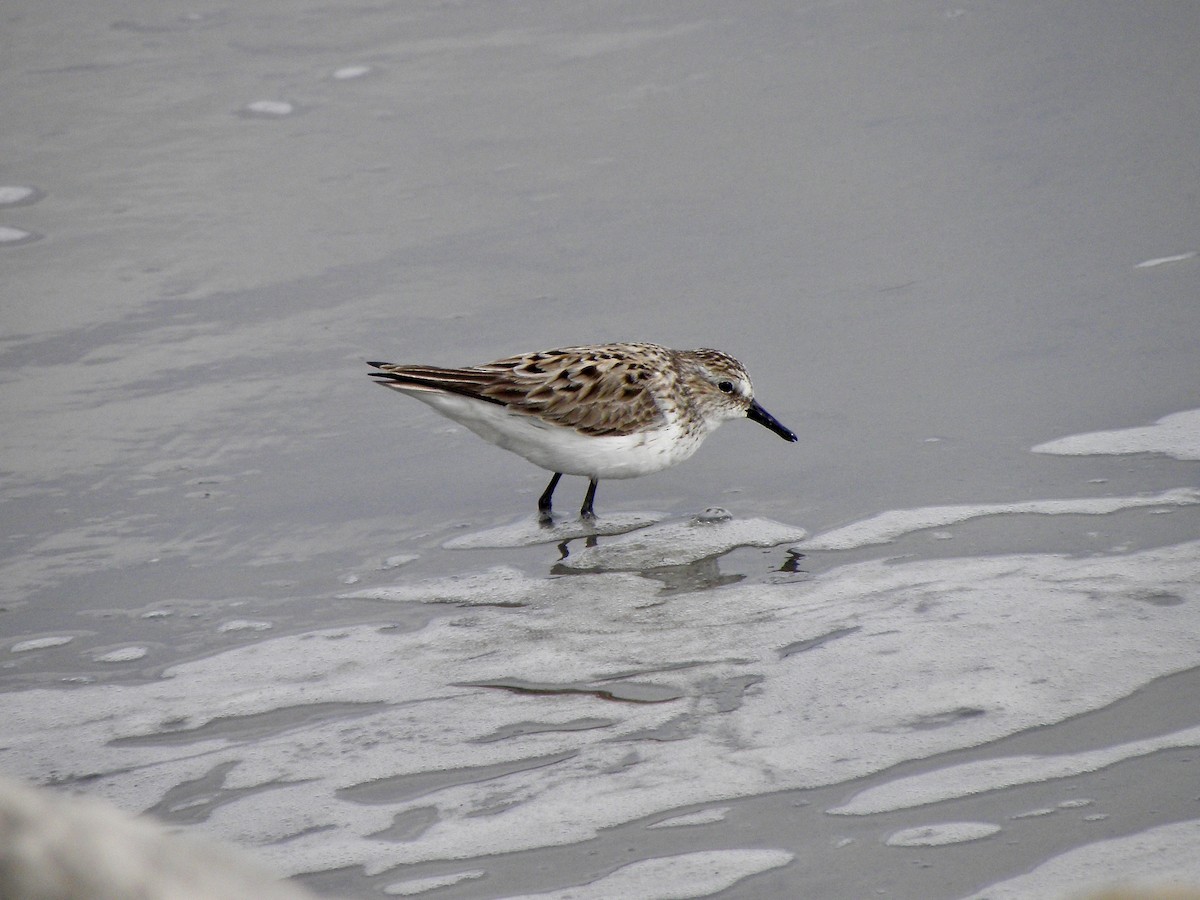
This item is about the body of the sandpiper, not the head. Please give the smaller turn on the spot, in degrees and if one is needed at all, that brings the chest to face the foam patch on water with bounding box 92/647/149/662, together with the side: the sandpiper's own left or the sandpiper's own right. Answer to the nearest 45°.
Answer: approximately 135° to the sandpiper's own right

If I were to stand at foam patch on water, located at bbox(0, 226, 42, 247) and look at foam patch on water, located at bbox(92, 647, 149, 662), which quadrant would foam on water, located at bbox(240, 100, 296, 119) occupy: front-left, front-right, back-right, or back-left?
back-left

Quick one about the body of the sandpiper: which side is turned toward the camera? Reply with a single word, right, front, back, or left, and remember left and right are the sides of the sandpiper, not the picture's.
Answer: right

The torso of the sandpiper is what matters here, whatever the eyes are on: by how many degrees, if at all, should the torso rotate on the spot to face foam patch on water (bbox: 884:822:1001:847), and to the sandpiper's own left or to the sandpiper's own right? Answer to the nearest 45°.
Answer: approximately 90° to the sandpiper's own right

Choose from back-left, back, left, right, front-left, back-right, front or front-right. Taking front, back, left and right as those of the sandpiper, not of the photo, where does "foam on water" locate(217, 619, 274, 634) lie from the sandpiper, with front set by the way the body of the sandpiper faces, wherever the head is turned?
back-right

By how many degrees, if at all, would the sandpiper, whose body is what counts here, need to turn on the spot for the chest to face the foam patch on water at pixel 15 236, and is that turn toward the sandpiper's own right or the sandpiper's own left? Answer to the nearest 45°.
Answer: approximately 135° to the sandpiper's own left

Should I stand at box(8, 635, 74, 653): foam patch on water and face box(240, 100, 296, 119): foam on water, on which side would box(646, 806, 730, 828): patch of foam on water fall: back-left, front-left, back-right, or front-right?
back-right

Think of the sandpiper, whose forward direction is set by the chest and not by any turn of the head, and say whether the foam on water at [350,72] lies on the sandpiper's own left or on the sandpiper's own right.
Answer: on the sandpiper's own left
